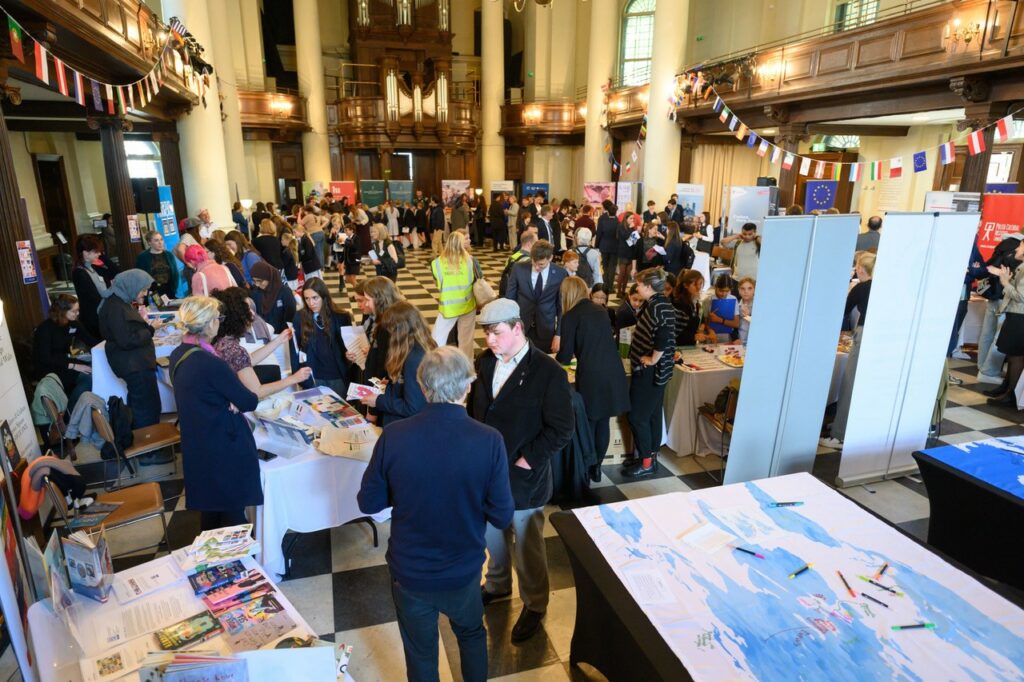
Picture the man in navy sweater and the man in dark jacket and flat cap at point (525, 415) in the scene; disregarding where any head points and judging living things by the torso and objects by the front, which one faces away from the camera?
the man in navy sweater

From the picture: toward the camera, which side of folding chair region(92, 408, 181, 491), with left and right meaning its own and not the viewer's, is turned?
right

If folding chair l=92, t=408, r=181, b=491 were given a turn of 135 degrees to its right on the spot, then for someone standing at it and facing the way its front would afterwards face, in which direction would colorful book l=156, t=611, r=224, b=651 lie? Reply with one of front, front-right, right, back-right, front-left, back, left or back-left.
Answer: front-left

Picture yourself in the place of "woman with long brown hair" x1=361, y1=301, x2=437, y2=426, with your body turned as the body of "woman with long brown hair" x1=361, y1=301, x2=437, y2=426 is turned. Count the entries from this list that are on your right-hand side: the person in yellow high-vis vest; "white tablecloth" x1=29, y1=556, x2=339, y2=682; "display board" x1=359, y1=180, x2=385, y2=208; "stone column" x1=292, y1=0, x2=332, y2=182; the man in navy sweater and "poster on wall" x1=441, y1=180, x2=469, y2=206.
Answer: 4

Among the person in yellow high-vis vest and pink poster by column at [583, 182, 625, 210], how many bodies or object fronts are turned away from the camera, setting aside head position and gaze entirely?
1

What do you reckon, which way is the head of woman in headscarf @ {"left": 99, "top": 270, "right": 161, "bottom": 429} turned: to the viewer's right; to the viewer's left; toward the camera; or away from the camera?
to the viewer's right

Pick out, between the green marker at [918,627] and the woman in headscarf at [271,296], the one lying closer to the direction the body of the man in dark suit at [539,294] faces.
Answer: the green marker

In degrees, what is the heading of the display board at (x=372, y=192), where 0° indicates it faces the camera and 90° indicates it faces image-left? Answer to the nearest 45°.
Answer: approximately 0°

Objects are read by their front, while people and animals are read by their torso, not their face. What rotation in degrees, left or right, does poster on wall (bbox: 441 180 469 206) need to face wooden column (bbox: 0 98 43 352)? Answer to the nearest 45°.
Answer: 0° — it already faces it

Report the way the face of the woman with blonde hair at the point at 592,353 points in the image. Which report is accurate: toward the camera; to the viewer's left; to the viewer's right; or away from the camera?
away from the camera

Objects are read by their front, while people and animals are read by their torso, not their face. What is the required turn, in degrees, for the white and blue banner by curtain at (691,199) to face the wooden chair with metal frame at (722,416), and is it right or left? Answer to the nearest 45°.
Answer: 0° — it already faces it

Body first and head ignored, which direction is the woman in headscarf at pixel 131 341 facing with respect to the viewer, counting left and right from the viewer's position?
facing to the right of the viewer
